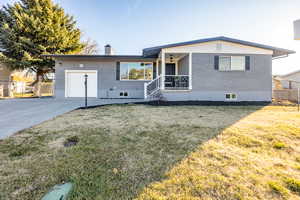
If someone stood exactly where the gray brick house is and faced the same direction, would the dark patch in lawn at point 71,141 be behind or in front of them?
in front

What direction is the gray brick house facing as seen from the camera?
toward the camera

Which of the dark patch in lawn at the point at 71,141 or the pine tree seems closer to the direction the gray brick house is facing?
the dark patch in lawn

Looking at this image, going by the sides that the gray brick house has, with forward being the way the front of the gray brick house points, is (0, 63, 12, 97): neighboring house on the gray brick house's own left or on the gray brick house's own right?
on the gray brick house's own right

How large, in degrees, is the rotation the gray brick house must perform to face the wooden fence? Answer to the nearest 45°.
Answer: approximately 135° to its left

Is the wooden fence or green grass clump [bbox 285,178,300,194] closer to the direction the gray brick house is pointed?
the green grass clump

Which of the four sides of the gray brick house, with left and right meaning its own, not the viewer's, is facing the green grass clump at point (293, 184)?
front

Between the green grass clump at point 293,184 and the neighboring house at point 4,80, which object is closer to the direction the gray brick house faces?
the green grass clump

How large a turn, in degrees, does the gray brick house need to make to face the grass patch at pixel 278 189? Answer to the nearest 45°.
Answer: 0° — it already faces it
